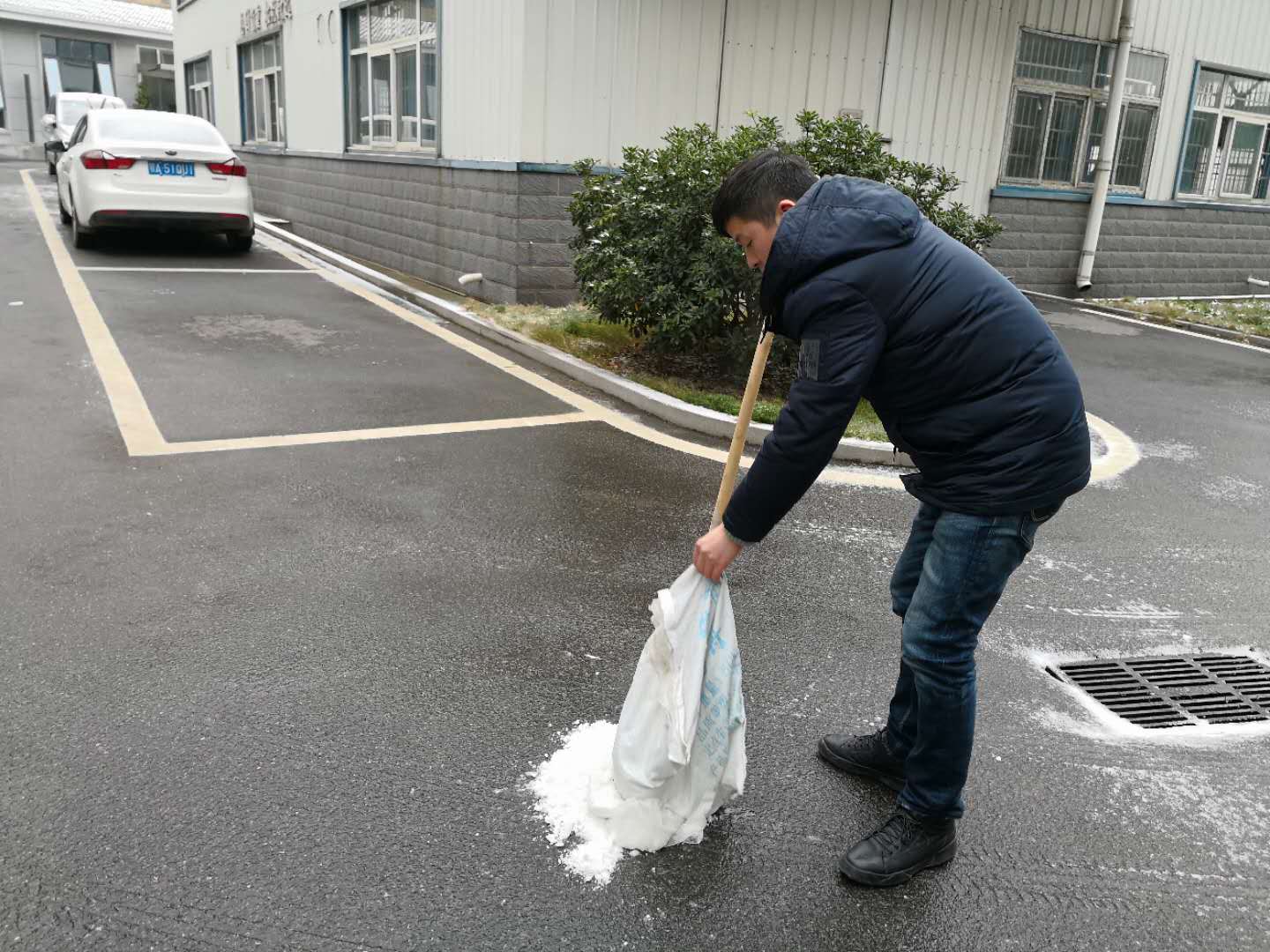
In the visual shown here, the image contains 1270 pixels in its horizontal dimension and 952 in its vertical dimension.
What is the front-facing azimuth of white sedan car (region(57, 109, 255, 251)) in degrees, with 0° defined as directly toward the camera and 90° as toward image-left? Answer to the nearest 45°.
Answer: approximately 180°

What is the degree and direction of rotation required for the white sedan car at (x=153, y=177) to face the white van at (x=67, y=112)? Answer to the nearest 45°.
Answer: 0° — it already faces it

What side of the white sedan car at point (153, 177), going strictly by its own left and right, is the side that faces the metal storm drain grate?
back

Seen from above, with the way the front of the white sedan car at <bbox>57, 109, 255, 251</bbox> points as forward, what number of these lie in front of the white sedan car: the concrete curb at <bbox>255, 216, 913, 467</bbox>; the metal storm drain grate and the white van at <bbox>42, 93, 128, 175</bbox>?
1

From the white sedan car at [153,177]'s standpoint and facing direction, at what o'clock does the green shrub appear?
The green shrub is roughly at 5 o'clock from the white sedan car.

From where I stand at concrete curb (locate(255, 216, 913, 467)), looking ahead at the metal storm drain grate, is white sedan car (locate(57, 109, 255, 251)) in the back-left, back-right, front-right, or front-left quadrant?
back-right

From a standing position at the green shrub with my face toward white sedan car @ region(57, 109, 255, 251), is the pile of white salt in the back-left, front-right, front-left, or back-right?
back-left

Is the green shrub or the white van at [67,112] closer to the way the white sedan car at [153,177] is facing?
the white van

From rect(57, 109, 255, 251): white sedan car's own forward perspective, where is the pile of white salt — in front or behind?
behind

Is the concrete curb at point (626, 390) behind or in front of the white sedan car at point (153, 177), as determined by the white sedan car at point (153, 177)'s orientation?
behind
